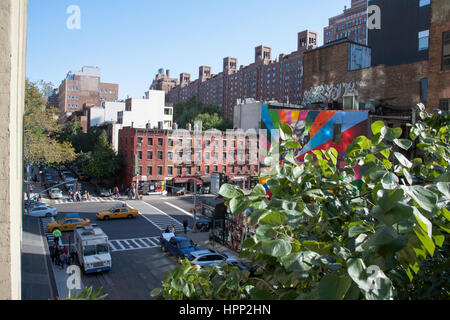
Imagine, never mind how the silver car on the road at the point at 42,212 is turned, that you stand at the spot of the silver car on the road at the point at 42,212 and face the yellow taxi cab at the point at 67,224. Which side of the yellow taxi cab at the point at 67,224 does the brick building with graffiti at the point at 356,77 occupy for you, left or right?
left

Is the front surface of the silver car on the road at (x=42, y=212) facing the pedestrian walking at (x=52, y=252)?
no

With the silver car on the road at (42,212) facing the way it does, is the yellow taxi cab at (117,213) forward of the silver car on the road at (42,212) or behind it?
behind

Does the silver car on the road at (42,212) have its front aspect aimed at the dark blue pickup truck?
no

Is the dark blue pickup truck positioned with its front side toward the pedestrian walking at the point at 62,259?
no

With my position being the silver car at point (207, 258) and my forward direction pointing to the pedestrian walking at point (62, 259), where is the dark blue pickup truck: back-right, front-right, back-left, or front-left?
front-right
